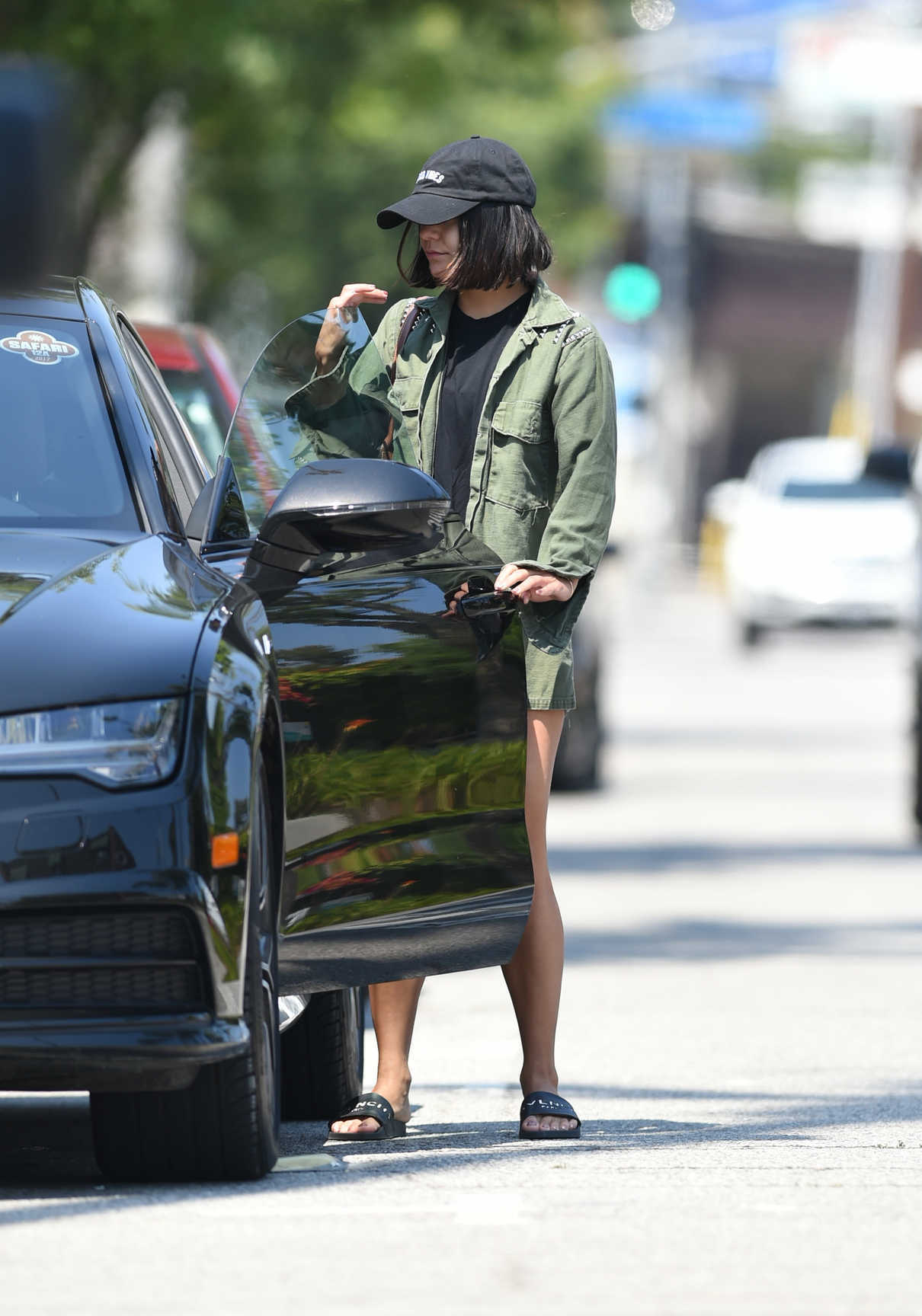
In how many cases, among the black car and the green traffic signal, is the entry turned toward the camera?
2

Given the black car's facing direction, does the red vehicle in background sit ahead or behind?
behind

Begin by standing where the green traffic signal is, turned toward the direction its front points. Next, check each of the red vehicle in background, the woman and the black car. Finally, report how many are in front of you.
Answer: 3

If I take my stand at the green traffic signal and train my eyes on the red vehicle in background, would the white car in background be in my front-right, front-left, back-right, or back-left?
front-left

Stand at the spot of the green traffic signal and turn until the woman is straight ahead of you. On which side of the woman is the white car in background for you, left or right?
left

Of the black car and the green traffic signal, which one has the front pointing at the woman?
the green traffic signal

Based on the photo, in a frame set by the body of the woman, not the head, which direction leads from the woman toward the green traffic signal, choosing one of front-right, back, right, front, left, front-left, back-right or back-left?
back-right

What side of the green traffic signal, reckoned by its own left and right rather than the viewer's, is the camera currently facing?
front

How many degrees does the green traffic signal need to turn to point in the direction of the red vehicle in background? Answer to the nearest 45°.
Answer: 0° — it already faces it

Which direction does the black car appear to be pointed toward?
toward the camera

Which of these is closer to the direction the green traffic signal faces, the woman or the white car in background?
the woman

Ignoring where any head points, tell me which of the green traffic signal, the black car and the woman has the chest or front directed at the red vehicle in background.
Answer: the green traffic signal

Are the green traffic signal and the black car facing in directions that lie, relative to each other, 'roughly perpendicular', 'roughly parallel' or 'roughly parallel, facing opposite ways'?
roughly parallel
